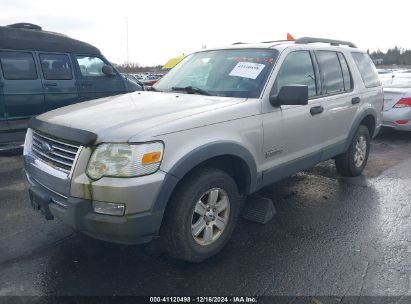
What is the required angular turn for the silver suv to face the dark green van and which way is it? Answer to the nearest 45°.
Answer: approximately 90° to its right

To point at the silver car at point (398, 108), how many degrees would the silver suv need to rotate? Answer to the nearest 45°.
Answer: approximately 180°

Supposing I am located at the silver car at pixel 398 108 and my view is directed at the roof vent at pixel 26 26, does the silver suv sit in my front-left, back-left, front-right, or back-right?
front-left

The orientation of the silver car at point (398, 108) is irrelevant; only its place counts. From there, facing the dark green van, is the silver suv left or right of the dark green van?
left

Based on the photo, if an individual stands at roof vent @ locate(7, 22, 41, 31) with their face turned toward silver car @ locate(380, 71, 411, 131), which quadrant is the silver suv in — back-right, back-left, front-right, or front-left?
front-right

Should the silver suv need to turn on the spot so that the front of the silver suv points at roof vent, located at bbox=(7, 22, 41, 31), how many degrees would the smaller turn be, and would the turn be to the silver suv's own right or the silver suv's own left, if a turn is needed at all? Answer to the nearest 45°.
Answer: approximately 90° to the silver suv's own right
